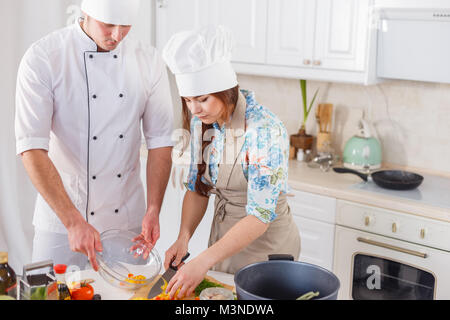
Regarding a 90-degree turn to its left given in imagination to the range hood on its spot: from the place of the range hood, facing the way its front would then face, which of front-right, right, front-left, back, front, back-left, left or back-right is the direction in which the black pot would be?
right

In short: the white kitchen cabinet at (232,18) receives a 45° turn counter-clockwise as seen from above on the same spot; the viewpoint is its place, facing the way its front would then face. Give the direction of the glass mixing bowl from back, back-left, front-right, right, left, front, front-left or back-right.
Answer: front-right

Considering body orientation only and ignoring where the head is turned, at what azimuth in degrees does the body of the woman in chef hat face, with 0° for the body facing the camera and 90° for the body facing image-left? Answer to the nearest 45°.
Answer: approximately 45°

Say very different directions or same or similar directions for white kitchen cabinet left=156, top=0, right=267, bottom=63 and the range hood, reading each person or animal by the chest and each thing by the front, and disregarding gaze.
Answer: same or similar directions

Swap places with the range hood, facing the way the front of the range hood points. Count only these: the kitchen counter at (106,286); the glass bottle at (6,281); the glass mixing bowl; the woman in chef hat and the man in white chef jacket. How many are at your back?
0

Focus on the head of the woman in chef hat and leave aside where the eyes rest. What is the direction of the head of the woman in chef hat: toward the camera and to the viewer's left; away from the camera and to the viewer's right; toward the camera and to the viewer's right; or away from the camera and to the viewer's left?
toward the camera and to the viewer's left

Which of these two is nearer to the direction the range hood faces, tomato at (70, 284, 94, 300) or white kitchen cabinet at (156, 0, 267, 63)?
the tomato

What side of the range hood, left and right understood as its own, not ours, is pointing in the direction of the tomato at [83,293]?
front

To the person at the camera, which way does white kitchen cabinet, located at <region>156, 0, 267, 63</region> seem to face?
facing the viewer

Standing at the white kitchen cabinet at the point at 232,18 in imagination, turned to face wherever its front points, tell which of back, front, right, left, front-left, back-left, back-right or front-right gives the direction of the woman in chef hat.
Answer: front

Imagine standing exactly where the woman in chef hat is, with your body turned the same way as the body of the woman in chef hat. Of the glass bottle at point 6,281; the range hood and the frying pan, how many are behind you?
2

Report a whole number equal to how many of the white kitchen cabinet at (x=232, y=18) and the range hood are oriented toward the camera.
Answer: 2

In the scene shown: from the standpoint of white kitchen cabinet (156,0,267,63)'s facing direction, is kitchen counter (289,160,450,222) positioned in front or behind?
in front

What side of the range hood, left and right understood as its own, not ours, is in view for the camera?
front
